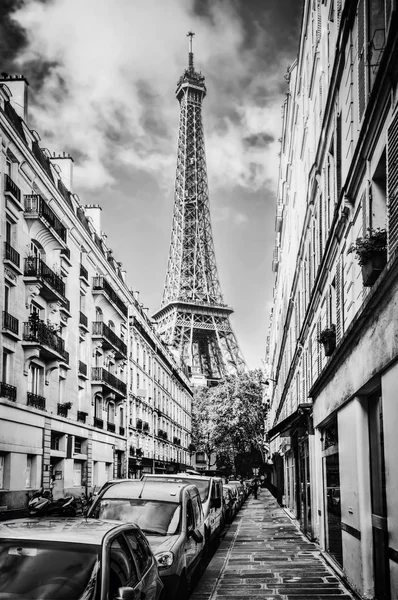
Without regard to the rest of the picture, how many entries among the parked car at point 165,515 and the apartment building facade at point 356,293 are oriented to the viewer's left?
1

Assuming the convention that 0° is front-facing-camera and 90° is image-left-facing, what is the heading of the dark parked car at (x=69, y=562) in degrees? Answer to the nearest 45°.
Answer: approximately 45°

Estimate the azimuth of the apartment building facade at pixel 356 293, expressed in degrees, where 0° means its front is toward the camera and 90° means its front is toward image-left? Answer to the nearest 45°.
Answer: approximately 90°

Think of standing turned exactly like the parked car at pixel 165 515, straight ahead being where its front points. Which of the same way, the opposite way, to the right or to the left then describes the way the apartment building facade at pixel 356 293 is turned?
to the right

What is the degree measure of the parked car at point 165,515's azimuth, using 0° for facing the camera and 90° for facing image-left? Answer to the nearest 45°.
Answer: approximately 0°

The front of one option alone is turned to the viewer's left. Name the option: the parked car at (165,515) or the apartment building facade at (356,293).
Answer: the apartment building facade

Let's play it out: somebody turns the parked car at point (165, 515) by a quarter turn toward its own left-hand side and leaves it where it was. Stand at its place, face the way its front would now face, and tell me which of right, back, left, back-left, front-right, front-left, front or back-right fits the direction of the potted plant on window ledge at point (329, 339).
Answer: front-left

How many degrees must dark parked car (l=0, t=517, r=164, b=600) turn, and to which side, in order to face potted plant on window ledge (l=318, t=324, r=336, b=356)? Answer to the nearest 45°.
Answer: approximately 180°
